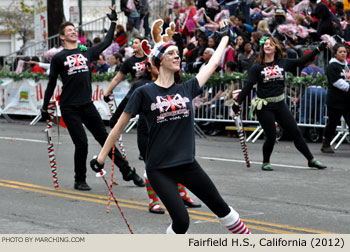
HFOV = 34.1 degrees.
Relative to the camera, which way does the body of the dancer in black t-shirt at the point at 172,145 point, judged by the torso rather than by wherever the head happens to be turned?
toward the camera

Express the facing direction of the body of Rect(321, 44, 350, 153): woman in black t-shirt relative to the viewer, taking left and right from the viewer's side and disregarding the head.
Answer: facing the viewer and to the right of the viewer

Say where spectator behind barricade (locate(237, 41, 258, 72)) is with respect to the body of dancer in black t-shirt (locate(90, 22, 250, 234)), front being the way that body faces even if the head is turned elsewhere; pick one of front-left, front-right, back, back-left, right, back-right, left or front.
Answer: back

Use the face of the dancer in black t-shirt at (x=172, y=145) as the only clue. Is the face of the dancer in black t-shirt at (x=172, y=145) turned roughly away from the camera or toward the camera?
toward the camera

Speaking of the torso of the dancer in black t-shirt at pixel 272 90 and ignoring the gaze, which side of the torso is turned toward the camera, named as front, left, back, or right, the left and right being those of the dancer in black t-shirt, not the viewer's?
front

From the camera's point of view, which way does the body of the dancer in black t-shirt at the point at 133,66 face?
toward the camera

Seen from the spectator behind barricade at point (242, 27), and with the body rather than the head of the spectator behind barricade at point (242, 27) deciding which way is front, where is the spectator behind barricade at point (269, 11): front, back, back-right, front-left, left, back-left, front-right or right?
back

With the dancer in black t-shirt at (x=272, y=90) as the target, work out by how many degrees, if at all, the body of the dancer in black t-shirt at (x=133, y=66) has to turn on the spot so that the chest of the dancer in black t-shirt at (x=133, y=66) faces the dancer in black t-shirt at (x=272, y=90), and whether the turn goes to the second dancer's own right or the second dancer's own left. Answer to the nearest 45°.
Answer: approximately 90° to the second dancer's own left

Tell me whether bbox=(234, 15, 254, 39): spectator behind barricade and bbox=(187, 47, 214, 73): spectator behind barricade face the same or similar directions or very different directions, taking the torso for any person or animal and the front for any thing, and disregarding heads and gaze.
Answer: same or similar directions

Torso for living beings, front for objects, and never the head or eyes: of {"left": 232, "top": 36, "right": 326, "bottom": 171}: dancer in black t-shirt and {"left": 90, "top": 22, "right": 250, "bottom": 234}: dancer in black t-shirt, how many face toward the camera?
2

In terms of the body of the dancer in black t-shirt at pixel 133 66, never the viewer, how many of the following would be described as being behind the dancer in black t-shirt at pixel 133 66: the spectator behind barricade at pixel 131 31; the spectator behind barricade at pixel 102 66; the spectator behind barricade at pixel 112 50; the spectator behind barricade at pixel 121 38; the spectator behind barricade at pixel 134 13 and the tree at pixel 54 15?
6
